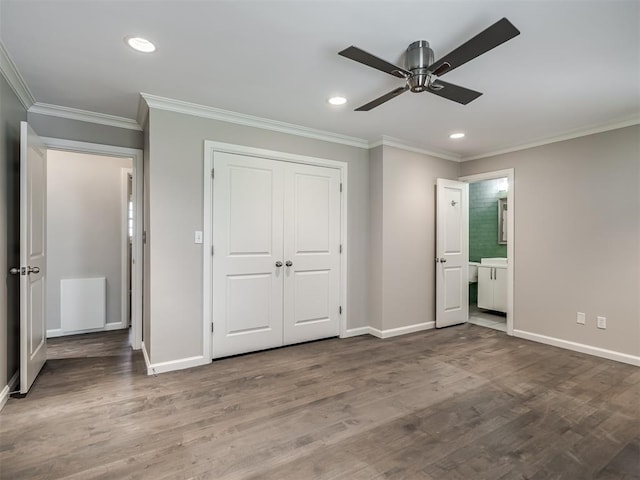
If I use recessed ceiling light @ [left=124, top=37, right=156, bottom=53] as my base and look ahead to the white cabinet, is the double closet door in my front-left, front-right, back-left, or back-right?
front-left

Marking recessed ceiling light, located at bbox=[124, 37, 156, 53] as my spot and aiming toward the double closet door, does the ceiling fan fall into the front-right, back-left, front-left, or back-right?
front-right

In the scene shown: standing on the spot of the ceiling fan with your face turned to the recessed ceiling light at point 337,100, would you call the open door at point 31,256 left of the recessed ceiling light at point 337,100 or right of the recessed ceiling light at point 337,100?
left

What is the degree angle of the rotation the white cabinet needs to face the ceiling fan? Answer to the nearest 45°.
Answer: approximately 45° to its left

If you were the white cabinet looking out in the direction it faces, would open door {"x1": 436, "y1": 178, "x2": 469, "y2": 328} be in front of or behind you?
in front

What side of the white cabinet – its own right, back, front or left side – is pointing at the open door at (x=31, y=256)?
front

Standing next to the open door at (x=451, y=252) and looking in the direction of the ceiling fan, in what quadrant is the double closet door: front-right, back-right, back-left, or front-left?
front-right

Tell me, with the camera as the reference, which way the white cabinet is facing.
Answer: facing the viewer and to the left of the viewer

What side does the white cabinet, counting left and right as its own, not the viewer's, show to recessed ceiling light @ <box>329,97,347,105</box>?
front
